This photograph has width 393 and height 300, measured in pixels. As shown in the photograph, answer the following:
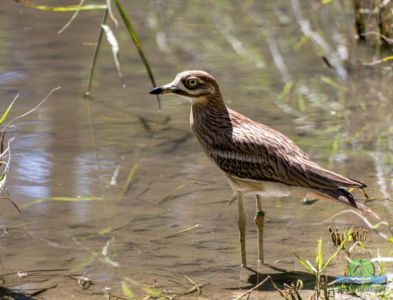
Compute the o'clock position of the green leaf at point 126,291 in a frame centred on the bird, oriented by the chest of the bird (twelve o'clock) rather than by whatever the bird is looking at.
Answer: The green leaf is roughly at 10 o'clock from the bird.

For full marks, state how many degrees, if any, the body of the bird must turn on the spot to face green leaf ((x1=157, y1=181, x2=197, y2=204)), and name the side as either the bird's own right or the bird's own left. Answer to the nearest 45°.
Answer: approximately 45° to the bird's own right

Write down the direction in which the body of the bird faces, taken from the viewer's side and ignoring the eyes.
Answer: to the viewer's left
